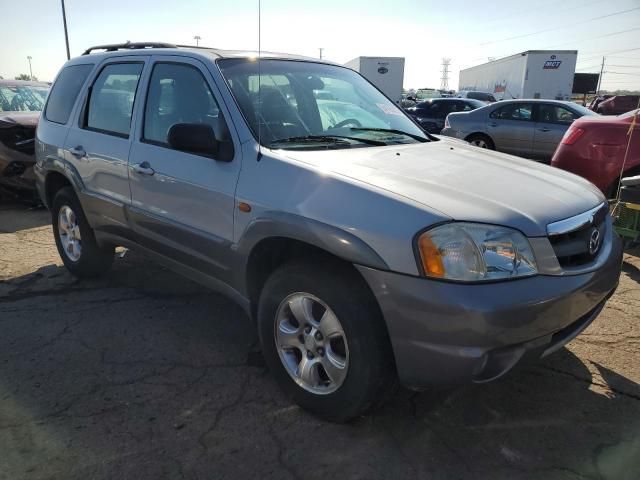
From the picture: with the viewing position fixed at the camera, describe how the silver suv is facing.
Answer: facing the viewer and to the right of the viewer

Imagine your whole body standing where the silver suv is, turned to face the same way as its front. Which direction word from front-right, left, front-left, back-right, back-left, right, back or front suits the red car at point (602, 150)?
left

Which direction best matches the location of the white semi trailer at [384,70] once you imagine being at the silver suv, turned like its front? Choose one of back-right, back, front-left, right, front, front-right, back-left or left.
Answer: back-left

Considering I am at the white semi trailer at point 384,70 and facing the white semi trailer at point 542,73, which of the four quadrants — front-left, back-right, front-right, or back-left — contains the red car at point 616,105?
front-right

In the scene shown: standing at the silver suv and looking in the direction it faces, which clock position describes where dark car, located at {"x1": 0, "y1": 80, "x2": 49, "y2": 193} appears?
The dark car is roughly at 6 o'clock from the silver suv.

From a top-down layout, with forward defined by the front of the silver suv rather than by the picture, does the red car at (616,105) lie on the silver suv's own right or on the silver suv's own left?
on the silver suv's own left

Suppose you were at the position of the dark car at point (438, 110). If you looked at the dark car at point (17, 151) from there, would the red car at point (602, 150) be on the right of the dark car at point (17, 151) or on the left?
left
